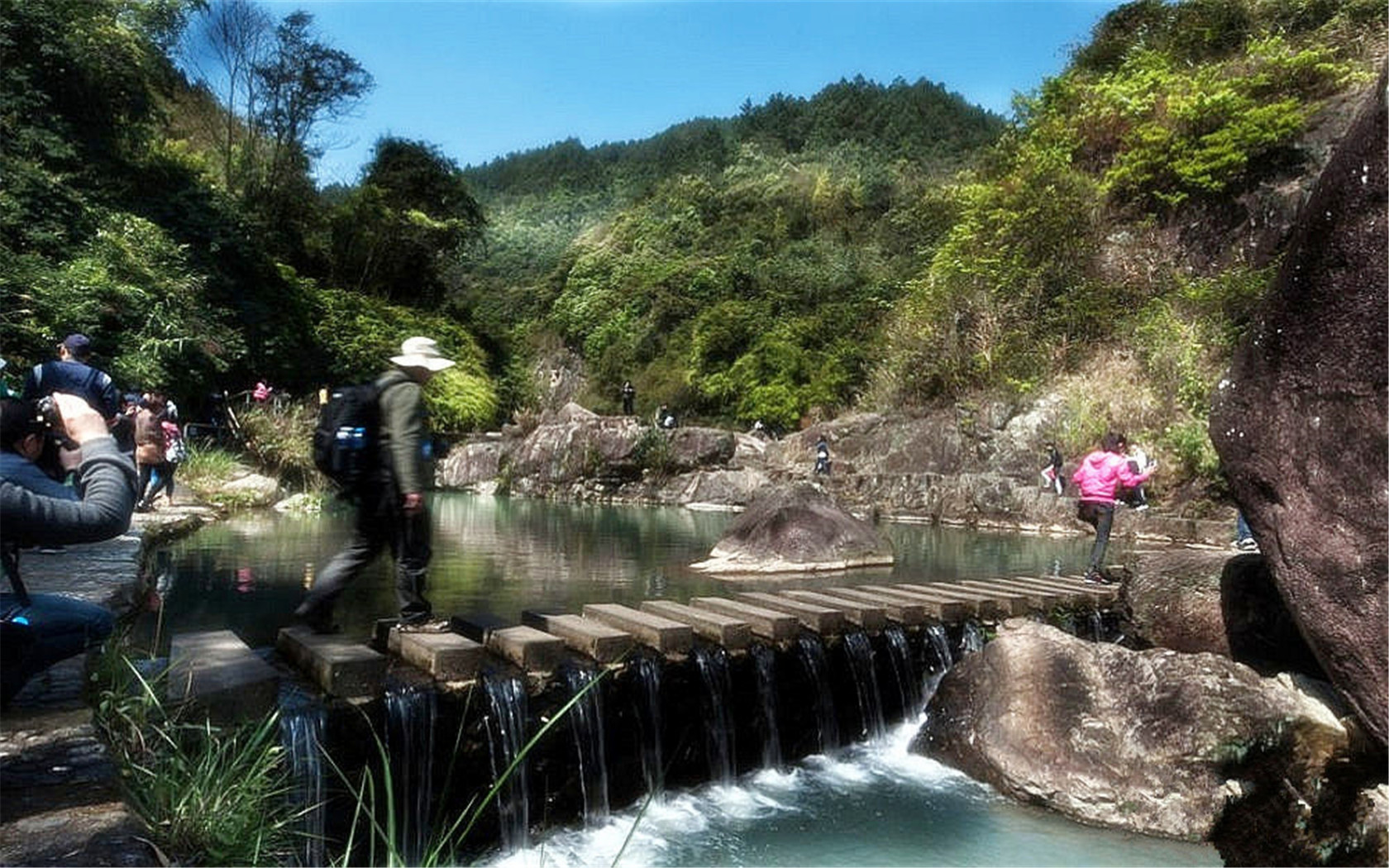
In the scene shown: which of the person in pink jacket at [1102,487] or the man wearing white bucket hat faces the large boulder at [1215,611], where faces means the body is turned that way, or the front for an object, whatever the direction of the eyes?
the man wearing white bucket hat

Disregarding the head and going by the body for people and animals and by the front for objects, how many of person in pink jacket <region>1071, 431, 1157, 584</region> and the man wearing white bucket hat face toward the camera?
0

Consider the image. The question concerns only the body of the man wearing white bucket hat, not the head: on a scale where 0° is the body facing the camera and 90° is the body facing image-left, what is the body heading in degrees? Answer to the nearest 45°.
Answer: approximately 270°

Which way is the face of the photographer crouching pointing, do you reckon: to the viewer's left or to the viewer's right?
to the viewer's right
